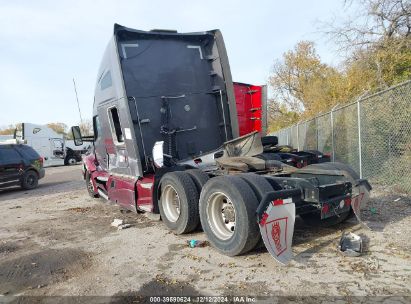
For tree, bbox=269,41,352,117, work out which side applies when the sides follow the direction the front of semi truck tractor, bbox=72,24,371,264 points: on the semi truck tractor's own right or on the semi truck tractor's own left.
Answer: on the semi truck tractor's own right

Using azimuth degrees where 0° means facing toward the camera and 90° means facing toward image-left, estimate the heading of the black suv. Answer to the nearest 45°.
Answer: approximately 90°

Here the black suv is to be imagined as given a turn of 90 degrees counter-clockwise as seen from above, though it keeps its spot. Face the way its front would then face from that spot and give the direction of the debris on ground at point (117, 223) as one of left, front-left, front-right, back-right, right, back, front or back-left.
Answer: front

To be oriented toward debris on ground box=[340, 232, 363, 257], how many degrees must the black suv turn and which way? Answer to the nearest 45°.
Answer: approximately 90° to its left

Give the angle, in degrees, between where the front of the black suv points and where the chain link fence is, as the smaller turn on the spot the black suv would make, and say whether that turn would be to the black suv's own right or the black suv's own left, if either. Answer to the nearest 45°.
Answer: approximately 135° to the black suv's own left

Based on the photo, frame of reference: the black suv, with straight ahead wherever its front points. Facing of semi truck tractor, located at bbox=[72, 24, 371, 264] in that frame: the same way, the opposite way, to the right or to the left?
to the right

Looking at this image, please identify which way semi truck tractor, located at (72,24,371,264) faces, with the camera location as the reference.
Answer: facing away from the viewer and to the left of the viewer

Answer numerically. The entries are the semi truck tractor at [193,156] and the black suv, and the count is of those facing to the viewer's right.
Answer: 0

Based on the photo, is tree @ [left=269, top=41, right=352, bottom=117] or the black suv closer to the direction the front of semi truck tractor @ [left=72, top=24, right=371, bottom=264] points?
the black suv

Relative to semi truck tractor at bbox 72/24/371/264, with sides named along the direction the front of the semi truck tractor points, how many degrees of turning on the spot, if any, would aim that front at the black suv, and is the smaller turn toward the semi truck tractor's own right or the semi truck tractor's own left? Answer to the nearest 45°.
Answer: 0° — it already faces it

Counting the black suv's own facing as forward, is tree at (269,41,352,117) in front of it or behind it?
behind
